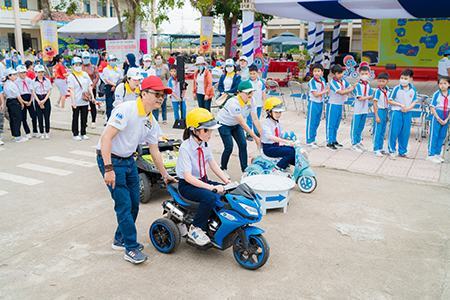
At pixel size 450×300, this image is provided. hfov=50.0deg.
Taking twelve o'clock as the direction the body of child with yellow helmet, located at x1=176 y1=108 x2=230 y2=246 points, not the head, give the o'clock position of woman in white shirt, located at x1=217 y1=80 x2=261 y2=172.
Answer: The woman in white shirt is roughly at 8 o'clock from the child with yellow helmet.

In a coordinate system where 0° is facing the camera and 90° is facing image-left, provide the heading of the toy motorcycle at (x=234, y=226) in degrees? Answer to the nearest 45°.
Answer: approximately 315°

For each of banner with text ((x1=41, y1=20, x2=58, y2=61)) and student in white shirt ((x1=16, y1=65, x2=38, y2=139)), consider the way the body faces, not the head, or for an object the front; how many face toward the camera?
2

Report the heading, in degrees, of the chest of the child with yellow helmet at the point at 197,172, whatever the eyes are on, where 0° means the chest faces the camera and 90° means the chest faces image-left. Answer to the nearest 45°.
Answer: approximately 315°

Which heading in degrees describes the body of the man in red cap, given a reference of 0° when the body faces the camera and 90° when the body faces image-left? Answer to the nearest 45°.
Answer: approximately 315°

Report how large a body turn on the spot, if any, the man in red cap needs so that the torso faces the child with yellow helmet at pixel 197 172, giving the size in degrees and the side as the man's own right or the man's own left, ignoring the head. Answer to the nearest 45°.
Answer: approximately 45° to the man's own left

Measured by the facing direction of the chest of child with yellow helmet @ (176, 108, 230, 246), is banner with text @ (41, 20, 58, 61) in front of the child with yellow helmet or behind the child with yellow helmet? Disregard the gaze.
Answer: behind

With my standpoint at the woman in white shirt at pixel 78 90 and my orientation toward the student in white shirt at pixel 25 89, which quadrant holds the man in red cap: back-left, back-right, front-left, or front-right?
back-left

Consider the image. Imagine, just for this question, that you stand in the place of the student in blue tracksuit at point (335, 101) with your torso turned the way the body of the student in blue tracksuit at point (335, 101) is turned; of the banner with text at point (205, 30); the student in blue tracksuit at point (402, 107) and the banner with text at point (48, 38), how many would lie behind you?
2

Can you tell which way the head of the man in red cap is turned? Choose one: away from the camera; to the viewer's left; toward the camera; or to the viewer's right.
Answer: to the viewer's right
